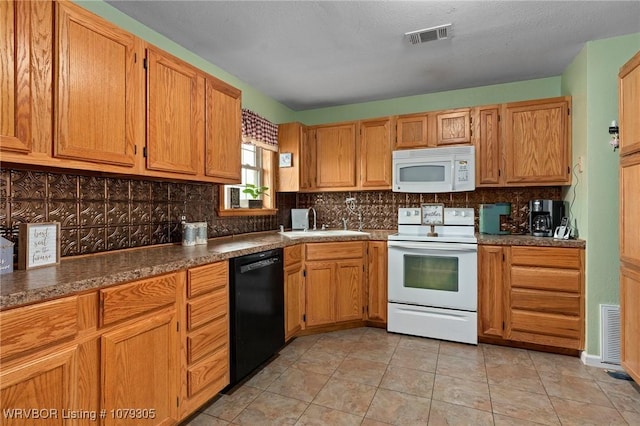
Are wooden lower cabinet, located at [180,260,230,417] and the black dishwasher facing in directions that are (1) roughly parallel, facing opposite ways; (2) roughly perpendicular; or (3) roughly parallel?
roughly parallel

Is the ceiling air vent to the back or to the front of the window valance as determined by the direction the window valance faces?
to the front

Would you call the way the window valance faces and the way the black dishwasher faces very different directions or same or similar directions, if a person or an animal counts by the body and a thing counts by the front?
same or similar directions

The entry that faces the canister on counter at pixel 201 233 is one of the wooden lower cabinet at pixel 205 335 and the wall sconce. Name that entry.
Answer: the wall sconce

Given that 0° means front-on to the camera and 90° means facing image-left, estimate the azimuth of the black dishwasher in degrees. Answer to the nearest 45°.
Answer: approximately 315°

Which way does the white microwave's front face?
toward the camera

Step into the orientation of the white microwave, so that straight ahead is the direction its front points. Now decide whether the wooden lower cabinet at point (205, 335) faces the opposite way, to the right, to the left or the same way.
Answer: to the left

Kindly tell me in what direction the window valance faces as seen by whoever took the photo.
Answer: facing the viewer and to the right of the viewer

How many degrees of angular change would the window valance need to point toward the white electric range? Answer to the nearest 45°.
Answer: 0° — it already faces it

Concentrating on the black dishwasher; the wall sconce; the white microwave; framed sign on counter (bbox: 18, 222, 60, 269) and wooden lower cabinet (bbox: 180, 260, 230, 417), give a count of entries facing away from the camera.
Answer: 0

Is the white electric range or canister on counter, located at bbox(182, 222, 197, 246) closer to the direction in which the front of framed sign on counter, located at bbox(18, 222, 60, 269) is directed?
the white electric range

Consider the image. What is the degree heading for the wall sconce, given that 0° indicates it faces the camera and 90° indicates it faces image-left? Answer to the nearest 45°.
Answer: approximately 45°

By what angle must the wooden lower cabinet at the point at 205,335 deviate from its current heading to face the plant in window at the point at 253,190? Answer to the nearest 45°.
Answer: approximately 135° to its left

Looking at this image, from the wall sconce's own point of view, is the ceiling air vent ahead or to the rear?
ahead

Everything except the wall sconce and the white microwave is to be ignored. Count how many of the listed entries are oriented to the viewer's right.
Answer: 0

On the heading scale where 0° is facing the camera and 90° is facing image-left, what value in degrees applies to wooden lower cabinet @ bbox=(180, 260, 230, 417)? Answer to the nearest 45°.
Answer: approximately 315°
